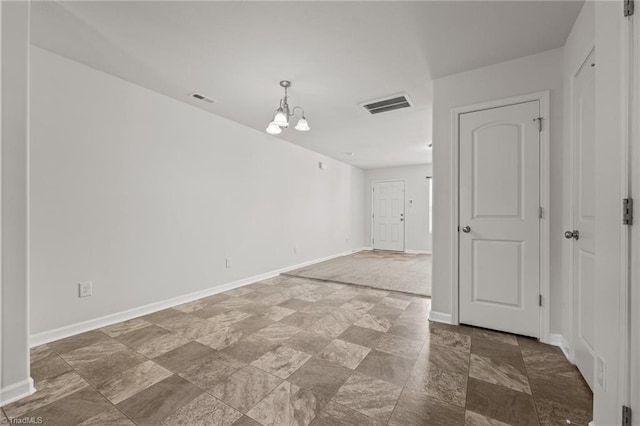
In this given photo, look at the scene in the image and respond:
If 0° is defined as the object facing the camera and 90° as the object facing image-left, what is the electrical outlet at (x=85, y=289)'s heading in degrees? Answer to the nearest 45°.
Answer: approximately 315°

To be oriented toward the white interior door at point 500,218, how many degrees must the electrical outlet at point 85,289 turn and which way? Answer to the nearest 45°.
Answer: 0° — it already faces it

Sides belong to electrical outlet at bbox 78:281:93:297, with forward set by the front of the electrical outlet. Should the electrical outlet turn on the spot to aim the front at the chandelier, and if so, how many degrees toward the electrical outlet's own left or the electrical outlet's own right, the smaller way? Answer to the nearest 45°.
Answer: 0° — it already faces it

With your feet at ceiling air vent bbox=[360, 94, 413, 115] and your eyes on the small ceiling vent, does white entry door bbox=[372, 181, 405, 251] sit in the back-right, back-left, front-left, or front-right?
back-right

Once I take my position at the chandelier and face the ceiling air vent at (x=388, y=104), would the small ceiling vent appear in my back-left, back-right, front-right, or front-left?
back-left
